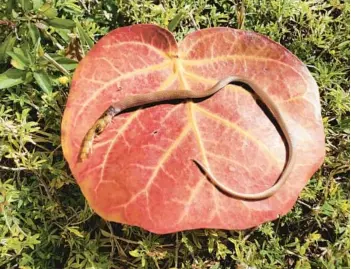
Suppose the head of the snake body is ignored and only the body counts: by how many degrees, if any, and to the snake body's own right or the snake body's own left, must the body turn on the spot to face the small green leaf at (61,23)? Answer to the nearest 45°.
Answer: approximately 90° to the snake body's own right

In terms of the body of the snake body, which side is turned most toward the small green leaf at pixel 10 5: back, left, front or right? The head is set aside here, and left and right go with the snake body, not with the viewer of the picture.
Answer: right

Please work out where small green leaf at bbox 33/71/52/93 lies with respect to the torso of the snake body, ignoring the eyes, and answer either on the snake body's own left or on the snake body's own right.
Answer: on the snake body's own right

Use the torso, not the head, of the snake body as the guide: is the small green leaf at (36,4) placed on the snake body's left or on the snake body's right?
on the snake body's right

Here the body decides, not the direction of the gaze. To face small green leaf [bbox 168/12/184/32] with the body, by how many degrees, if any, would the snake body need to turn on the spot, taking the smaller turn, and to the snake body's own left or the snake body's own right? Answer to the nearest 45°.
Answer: approximately 135° to the snake body's own right

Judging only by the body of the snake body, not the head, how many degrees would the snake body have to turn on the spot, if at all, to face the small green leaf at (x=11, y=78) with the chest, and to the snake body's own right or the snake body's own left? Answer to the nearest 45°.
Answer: approximately 45° to the snake body's own right

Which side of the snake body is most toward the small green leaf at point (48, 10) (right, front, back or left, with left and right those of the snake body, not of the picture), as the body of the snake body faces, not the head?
right

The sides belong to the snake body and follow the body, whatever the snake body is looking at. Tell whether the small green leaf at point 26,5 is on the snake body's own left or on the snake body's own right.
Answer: on the snake body's own right

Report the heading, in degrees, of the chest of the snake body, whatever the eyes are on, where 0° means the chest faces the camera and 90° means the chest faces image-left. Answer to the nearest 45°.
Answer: approximately 45°
